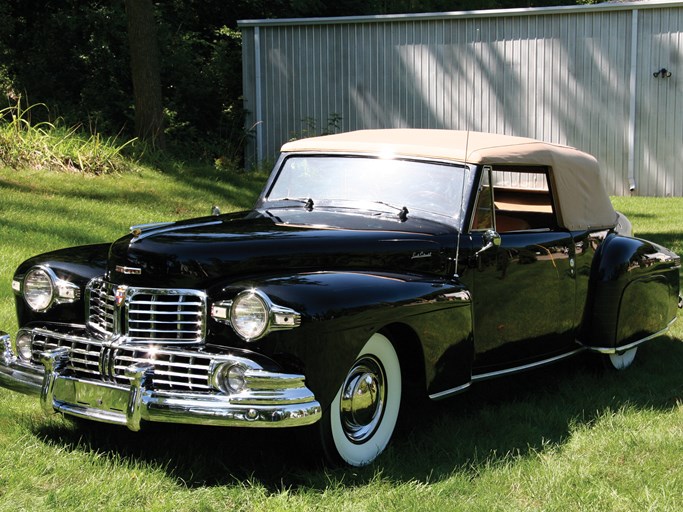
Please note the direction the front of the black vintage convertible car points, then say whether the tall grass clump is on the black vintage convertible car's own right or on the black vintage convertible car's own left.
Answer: on the black vintage convertible car's own right

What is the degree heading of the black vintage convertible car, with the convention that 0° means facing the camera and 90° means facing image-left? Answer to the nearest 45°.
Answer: approximately 45°
